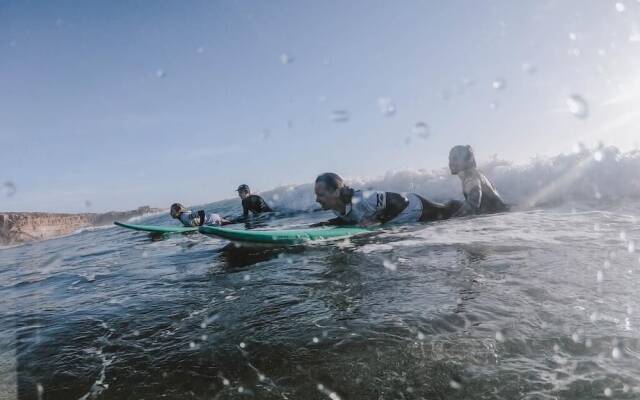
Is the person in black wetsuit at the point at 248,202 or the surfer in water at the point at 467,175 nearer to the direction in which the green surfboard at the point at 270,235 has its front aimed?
the person in black wetsuit

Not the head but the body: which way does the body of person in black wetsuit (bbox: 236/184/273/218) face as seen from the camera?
to the viewer's left

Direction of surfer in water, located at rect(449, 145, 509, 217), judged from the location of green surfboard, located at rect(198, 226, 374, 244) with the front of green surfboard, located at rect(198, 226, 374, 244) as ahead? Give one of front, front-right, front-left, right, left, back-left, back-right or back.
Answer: back

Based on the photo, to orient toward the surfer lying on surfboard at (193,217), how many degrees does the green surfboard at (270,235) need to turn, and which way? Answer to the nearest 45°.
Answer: approximately 45° to its right

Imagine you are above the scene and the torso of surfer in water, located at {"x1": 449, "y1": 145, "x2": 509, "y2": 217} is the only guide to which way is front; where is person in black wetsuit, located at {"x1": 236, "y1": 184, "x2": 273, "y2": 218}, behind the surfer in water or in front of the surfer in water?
in front

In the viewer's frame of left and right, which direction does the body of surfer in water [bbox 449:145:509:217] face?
facing to the left of the viewer

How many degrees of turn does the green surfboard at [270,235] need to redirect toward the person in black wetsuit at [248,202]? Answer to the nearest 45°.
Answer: approximately 90° to its right

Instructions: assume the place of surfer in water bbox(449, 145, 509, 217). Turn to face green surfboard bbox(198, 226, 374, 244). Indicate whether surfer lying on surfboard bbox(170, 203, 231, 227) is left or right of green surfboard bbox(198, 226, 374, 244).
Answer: right

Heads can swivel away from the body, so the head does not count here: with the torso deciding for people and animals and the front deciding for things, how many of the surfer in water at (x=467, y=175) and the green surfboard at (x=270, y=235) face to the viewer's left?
2

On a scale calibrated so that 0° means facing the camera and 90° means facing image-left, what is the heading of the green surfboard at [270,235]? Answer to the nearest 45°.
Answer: approximately 90°

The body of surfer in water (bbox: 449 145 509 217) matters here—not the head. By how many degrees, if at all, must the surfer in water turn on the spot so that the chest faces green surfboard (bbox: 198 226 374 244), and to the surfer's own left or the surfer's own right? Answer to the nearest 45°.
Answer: approximately 45° to the surfer's own left

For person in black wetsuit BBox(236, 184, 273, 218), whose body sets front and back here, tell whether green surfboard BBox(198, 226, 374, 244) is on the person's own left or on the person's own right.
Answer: on the person's own left
